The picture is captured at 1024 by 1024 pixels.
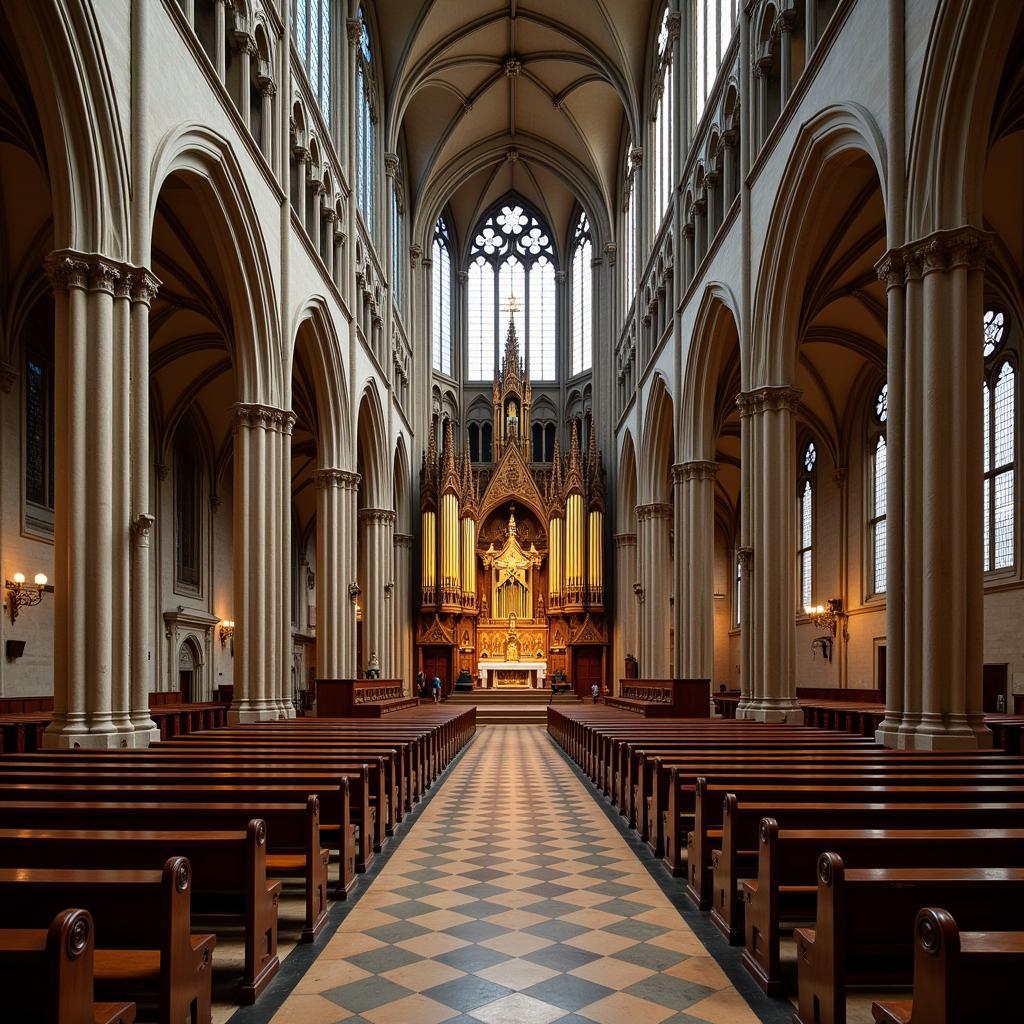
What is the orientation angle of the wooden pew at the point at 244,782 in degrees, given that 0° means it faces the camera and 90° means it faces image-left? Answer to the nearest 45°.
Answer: approximately 180°

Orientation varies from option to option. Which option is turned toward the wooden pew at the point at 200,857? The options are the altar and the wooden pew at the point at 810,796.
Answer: the altar

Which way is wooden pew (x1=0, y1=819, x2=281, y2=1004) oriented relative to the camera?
away from the camera

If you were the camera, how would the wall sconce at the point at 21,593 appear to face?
facing to the right of the viewer

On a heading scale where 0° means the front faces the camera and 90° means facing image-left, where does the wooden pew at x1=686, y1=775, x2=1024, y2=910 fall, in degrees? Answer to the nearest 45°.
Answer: approximately 180°

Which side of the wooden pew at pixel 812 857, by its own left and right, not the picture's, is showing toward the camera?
back

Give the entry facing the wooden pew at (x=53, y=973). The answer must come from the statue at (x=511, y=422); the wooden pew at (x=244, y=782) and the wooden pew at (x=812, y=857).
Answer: the statue

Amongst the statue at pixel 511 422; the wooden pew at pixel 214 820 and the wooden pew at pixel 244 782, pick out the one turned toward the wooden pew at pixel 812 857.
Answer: the statue

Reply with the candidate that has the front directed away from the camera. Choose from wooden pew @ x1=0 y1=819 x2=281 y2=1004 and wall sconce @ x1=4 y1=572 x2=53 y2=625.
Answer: the wooden pew

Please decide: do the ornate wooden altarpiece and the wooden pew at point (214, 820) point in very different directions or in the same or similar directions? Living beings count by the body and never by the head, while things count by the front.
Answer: very different directions
